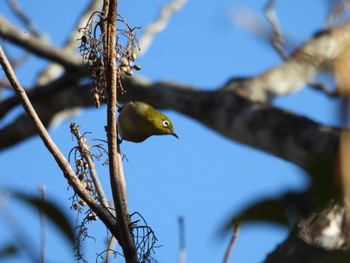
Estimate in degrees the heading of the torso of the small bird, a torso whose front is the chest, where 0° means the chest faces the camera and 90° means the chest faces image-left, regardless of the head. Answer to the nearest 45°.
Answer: approximately 270°

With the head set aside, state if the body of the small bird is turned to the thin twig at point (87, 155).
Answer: no

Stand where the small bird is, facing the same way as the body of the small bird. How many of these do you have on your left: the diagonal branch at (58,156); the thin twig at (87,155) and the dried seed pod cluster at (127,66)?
0
